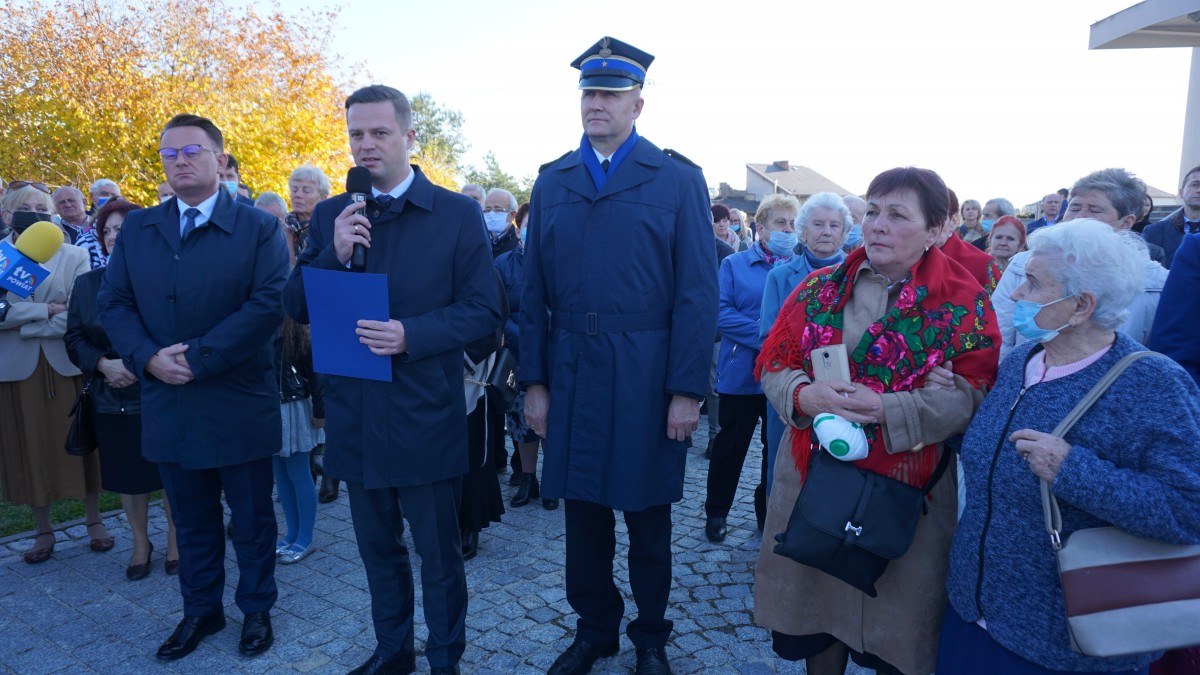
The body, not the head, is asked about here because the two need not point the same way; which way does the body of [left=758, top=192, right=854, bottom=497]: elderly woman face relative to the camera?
toward the camera

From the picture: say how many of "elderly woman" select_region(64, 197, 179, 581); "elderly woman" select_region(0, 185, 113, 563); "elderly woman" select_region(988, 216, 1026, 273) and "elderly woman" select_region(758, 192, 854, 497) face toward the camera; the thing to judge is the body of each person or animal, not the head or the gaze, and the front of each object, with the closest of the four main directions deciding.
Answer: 4

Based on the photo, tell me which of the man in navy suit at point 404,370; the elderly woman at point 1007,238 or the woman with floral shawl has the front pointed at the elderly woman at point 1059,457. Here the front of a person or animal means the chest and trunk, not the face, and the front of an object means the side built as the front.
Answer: the elderly woman at point 1007,238

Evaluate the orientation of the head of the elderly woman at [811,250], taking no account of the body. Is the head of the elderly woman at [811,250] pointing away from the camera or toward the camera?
toward the camera

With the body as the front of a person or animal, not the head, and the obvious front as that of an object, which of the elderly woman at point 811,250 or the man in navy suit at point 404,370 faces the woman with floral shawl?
the elderly woman

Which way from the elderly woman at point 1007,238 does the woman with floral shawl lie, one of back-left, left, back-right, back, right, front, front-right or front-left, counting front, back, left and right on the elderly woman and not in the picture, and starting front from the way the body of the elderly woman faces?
front

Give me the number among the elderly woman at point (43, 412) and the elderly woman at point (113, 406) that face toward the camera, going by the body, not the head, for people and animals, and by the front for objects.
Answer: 2

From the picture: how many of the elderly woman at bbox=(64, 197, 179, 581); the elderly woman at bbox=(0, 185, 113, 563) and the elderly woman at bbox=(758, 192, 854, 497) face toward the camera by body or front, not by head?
3

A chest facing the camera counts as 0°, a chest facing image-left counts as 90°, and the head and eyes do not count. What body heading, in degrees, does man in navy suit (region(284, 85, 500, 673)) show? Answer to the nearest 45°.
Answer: approximately 45°

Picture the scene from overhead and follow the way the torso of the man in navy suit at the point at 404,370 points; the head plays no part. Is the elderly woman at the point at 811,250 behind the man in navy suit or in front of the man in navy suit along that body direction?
behind

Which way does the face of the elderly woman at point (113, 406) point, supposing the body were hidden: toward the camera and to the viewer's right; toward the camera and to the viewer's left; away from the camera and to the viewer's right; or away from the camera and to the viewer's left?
toward the camera and to the viewer's right

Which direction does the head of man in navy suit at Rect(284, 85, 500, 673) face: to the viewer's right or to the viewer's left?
to the viewer's left

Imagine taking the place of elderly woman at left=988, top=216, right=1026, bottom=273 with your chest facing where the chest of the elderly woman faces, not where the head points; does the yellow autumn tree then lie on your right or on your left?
on your right

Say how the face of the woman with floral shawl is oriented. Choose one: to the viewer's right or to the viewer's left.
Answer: to the viewer's left

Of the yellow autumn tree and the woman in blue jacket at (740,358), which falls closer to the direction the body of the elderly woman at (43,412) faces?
the woman in blue jacket

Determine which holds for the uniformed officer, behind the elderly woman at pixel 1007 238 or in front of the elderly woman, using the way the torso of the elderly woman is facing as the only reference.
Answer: in front

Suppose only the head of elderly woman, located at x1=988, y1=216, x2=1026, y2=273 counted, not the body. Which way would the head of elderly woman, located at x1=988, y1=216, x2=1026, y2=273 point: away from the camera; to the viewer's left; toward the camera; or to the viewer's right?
toward the camera

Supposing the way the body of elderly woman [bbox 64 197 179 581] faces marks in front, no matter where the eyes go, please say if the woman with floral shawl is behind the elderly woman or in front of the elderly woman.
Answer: in front
